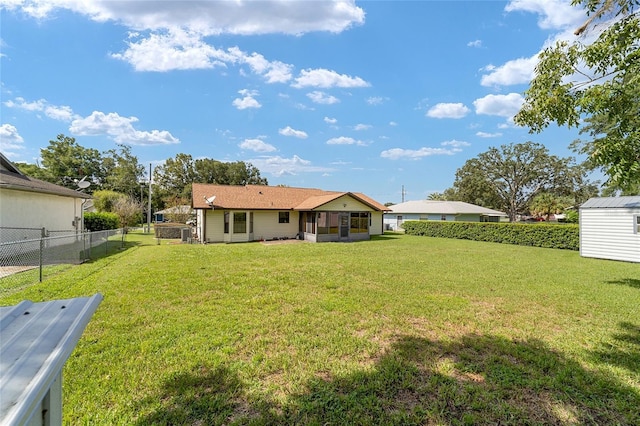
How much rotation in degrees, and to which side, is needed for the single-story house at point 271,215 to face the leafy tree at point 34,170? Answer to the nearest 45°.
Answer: approximately 45° to its left

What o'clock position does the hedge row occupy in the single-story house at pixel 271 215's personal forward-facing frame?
The hedge row is roughly at 3 o'clock from the single-story house.

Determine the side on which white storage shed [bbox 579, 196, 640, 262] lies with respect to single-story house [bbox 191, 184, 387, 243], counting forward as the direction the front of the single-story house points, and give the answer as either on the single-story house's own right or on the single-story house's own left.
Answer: on the single-story house's own right

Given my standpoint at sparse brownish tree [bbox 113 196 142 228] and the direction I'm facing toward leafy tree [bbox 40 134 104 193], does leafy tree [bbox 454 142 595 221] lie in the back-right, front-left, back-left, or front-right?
back-right

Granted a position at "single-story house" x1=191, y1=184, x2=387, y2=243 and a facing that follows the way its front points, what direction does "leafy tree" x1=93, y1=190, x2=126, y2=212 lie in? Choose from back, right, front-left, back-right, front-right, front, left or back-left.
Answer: front-left

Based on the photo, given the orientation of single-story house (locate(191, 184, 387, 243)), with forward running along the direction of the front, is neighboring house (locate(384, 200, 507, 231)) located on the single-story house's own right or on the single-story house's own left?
on the single-story house's own right

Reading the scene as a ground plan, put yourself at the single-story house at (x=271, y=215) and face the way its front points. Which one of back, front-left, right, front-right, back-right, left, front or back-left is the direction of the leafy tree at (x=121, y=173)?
front-left

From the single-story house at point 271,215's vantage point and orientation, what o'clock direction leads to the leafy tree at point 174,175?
The leafy tree is roughly at 11 o'clock from the single-story house.

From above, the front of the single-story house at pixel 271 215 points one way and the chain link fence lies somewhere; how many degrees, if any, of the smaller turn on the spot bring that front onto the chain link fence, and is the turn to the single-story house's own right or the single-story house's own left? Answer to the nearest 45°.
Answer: approximately 135° to the single-story house's own left

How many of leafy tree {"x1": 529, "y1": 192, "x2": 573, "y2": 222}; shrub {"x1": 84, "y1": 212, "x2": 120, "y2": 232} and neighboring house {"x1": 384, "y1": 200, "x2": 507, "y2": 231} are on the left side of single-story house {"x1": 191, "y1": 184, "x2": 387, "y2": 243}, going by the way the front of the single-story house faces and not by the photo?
1

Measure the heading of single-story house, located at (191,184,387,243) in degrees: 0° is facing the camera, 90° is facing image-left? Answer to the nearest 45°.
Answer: approximately 180°

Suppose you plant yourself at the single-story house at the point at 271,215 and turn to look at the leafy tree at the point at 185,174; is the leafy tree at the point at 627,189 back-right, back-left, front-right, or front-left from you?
back-right
